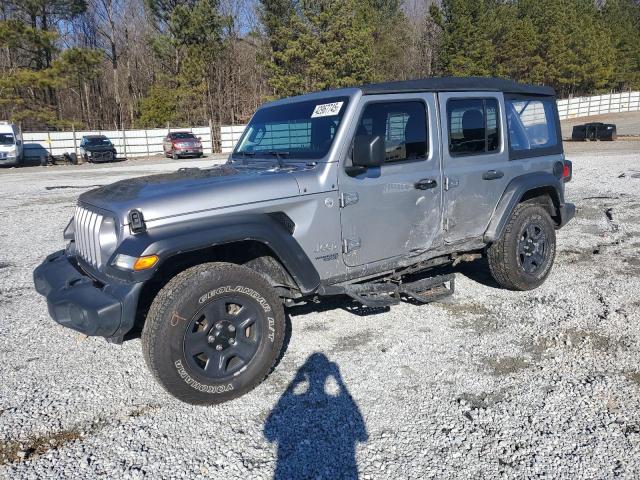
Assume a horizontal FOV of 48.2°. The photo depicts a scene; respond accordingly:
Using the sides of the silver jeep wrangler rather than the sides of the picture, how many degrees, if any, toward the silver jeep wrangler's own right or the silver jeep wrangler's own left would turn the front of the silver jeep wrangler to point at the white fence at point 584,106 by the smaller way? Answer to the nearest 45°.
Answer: approximately 180°

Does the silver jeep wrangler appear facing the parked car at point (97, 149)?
no

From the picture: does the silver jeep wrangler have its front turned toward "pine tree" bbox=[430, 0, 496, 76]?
no

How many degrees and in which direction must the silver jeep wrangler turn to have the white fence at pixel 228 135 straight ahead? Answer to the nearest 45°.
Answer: approximately 135° to its right

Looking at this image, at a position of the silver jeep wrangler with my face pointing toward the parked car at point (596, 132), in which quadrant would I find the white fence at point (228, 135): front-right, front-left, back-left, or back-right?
front-left

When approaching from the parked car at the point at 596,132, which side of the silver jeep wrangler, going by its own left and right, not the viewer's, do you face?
back

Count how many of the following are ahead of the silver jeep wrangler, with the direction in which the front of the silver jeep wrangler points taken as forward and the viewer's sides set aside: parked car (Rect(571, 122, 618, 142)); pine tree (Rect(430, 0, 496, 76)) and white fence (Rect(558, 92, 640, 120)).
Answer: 0

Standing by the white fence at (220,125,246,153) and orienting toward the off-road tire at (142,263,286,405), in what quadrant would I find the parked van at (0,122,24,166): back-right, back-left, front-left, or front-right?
front-right

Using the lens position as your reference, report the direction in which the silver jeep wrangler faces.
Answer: facing the viewer and to the left of the viewer

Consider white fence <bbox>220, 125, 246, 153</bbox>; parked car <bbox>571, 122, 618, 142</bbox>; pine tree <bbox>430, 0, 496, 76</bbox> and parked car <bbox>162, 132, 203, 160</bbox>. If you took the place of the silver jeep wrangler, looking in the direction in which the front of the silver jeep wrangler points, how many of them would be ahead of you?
0

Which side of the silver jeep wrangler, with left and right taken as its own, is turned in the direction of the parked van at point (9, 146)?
right

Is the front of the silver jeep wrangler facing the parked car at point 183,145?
no

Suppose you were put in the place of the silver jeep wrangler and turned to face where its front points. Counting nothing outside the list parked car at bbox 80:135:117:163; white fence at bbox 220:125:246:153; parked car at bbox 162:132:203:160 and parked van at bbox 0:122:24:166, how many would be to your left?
0

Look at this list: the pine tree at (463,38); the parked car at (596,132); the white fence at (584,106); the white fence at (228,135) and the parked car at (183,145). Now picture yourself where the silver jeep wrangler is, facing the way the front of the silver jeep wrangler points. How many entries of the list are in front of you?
0

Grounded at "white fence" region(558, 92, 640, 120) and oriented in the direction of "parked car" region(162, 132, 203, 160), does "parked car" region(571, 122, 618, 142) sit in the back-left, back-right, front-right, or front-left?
front-left

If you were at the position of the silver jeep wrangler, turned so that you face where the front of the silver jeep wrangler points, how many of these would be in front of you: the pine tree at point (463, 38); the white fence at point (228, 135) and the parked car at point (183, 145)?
0

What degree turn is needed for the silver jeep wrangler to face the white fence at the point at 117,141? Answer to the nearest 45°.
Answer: approximately 135° to its right
